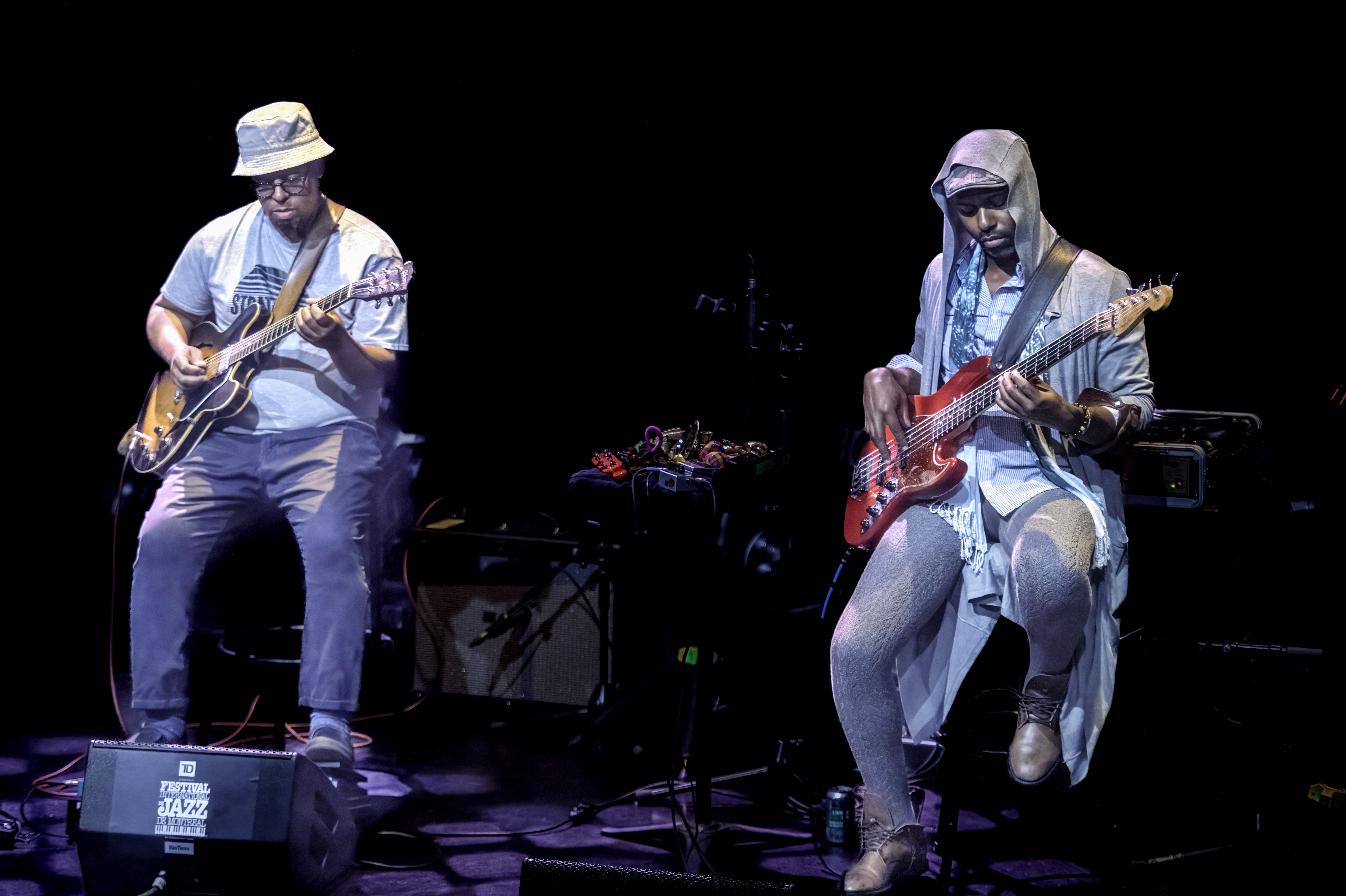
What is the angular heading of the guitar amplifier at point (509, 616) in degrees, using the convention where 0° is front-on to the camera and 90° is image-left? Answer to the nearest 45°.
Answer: approximately 0°

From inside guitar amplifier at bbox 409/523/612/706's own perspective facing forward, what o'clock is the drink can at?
The drink can is roughly at 11 o'clock from the guitar amplifier.

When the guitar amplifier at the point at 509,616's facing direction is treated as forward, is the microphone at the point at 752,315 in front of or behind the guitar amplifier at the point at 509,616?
in front

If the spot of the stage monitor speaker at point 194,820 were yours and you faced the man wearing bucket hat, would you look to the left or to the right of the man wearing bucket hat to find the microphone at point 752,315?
right

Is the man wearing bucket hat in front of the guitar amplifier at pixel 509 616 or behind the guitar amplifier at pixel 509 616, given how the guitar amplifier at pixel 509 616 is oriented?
in front

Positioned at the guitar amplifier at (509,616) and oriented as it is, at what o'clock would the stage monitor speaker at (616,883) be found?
The stage monitor speaker is roughly at 12 o'clock from the guitar amplifier.
